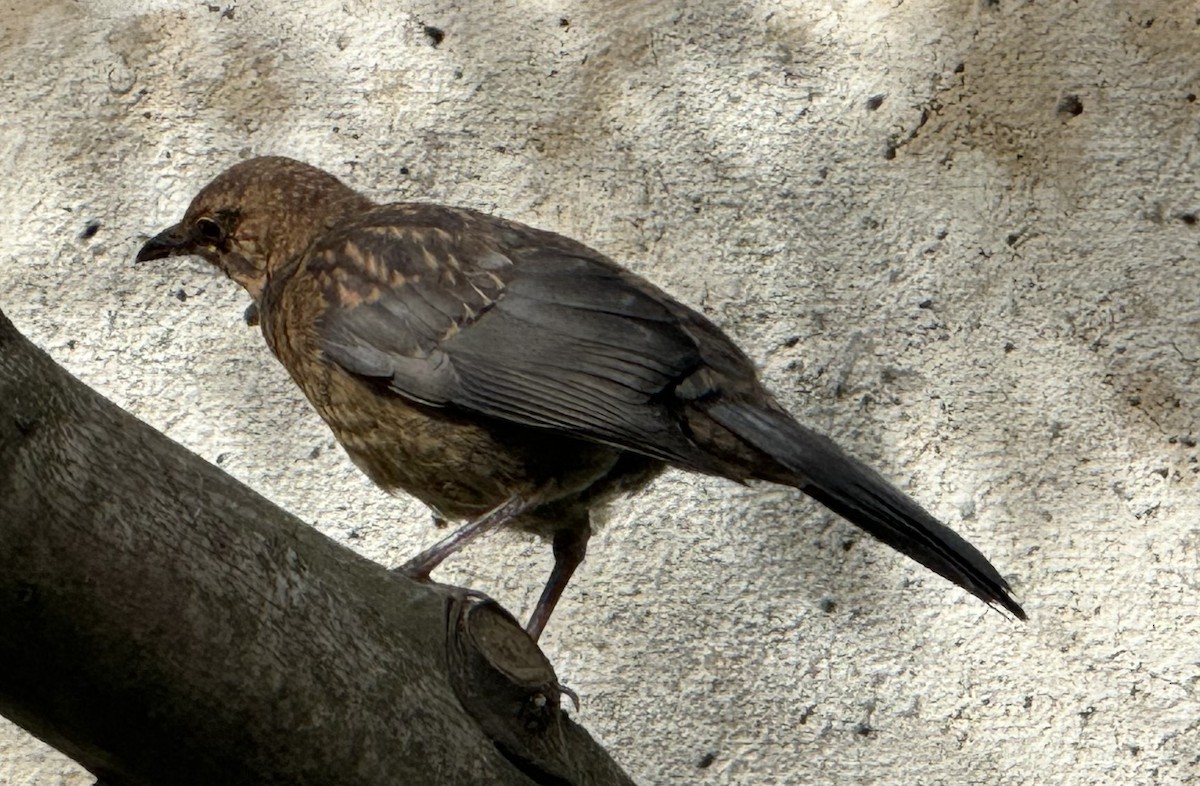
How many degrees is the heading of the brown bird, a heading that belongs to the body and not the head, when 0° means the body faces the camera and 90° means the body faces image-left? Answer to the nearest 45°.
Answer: approximately 90°
